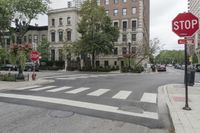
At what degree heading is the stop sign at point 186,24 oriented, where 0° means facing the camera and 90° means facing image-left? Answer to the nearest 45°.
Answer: approximately 0°

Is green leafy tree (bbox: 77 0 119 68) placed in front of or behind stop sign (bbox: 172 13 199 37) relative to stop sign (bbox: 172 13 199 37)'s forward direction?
behind

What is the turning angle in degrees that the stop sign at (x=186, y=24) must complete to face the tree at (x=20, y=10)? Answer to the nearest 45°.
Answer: approximately 135° to its right
